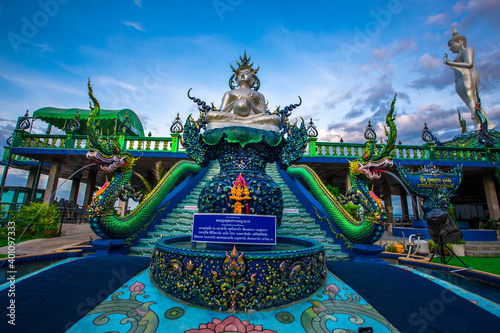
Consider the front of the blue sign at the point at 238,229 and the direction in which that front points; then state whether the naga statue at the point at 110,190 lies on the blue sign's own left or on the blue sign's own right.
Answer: on the blue sign's own right

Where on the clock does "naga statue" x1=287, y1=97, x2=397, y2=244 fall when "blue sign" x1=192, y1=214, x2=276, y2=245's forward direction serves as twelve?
The naga statue is roughly at 8 o'clock from the blue sign.

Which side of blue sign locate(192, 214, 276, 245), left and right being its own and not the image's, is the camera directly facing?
front

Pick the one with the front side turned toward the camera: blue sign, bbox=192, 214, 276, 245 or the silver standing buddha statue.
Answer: the blue sign

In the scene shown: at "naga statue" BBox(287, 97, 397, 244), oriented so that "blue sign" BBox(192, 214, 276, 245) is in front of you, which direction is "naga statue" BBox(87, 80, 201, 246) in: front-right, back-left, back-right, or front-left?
front-right

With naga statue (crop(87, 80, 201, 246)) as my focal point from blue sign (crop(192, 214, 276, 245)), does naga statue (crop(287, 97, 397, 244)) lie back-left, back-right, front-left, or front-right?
back-right

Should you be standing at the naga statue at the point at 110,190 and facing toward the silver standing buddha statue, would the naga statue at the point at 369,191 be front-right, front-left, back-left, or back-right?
front-right

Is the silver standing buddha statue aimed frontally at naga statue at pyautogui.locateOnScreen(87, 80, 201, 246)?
no

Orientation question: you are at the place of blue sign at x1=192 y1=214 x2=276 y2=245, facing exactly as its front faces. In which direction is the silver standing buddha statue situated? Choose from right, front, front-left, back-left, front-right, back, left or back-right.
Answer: back-left

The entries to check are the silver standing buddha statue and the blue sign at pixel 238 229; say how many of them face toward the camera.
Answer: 1
